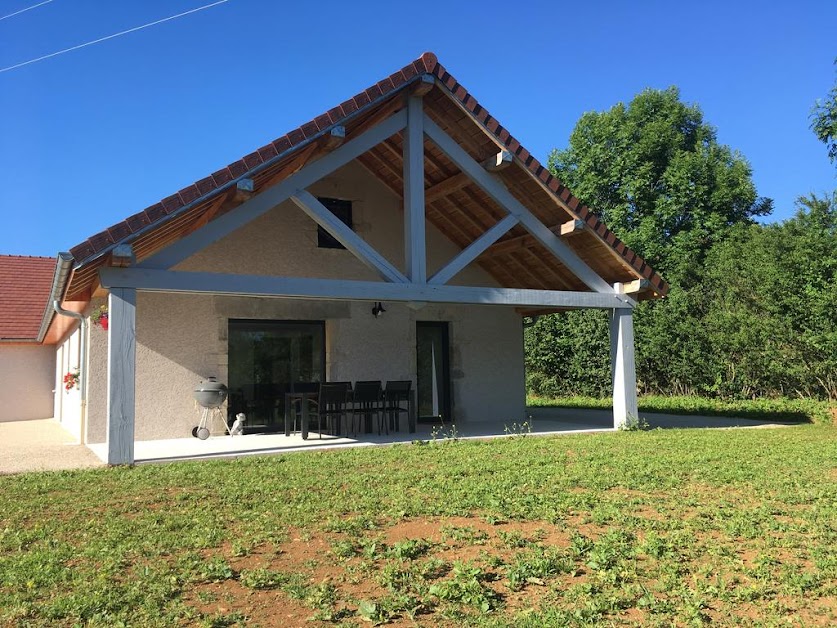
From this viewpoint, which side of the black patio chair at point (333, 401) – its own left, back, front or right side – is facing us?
back

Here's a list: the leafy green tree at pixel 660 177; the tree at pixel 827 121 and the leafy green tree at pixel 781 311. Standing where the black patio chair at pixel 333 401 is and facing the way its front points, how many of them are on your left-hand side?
0

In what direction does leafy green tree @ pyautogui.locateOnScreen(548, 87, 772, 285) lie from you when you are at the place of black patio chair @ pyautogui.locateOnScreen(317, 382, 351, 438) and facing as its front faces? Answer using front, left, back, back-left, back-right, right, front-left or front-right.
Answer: front-right

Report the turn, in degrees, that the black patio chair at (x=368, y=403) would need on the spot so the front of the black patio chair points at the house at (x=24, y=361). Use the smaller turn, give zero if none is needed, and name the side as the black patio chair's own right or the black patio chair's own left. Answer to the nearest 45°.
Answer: approximately 45° to the black patio chair's own left

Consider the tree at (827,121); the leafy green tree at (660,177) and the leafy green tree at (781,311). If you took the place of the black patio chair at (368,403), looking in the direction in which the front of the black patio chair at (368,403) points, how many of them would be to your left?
0

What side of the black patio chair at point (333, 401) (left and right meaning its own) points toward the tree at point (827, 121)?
right

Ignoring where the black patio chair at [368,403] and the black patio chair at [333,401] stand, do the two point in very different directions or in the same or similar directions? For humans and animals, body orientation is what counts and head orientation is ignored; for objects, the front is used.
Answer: same or similar directions

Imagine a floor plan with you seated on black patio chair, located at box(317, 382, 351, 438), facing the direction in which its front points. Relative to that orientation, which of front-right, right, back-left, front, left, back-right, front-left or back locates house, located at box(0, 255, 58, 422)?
front-left

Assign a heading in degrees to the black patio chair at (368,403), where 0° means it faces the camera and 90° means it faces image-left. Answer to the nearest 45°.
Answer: approximately 180°

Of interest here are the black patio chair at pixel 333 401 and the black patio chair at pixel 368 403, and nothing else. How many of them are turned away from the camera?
2

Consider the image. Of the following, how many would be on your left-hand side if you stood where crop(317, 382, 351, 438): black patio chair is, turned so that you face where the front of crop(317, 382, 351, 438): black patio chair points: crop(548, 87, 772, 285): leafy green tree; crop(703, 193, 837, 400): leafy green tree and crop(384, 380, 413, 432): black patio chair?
0

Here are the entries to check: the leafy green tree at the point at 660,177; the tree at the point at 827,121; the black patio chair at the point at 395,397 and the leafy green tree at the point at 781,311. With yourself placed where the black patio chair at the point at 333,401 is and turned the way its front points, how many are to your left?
0

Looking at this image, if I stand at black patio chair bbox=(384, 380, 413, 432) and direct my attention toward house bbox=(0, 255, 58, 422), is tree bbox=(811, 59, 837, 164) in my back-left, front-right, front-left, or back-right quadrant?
back-right
